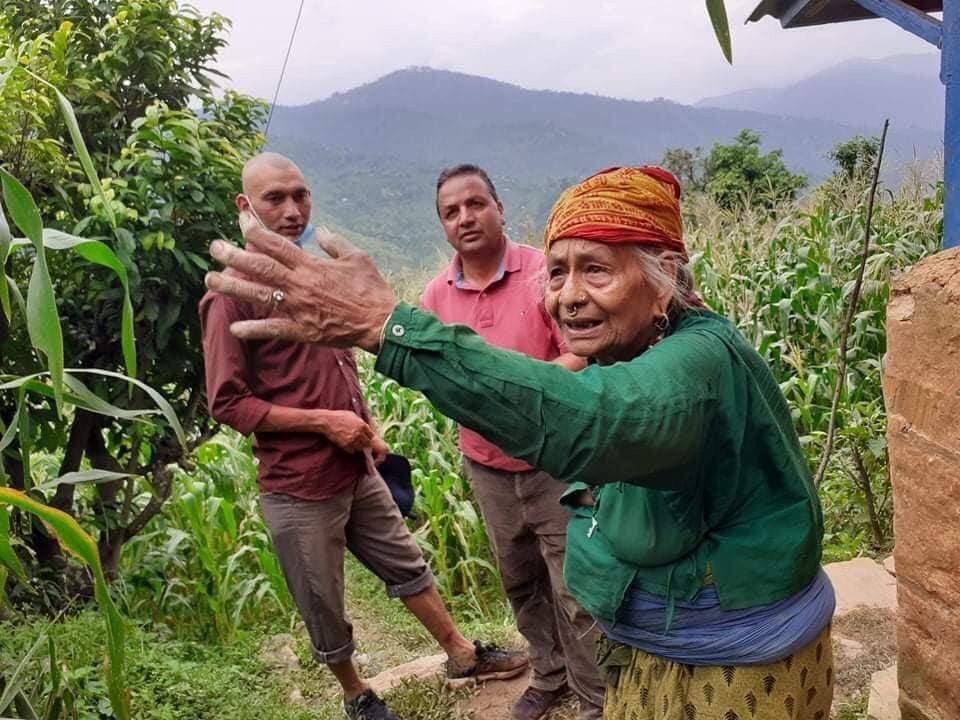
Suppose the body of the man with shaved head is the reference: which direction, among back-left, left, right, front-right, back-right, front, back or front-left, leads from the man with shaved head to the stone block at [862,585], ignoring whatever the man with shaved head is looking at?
front-left

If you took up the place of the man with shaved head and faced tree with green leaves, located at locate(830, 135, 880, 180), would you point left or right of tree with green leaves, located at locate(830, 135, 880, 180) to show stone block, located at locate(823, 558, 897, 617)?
right

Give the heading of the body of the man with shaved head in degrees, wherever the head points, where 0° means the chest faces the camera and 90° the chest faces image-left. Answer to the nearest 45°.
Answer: approximately 315°

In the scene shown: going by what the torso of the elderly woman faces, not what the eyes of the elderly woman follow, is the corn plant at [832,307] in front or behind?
behind

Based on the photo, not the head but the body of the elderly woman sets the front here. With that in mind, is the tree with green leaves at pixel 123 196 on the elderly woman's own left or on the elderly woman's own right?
on the elderly woman's own right

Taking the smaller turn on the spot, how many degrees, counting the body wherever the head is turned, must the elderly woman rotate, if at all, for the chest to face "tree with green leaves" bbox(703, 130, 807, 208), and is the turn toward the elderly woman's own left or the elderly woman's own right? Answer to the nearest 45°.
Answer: approximately 135° to the elderly woman's own right

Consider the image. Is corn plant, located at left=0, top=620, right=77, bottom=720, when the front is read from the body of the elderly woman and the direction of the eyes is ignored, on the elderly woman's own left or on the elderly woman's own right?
on the elderly woman's own right

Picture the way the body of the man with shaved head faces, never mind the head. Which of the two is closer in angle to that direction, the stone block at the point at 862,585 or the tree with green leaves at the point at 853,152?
the stone block

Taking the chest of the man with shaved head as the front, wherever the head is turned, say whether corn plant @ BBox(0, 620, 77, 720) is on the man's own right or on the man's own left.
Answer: on the man's own right

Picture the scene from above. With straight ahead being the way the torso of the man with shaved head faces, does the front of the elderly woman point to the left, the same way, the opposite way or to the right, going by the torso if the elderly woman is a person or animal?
to the right

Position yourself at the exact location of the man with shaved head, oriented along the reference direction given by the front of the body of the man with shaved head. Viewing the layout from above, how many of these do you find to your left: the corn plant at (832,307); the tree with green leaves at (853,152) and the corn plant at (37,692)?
2

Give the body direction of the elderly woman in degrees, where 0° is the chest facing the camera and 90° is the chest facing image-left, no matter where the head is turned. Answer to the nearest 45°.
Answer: approximately 45°

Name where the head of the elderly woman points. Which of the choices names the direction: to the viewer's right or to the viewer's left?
to the viewer's left
